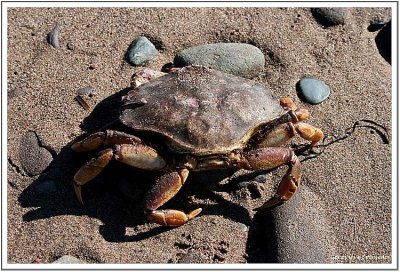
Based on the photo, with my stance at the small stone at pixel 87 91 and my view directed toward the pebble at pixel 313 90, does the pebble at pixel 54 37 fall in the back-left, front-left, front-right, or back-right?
back-left

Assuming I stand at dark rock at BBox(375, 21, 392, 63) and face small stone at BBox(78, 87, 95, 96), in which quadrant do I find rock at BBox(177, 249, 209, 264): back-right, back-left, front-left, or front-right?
front-left

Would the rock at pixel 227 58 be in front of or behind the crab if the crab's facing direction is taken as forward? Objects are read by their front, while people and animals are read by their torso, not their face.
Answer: in front

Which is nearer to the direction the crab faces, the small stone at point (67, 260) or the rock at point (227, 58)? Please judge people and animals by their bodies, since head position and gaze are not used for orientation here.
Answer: the rock

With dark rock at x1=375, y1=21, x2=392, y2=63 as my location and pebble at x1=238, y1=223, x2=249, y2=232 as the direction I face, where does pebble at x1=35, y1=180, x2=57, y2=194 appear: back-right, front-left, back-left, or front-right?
front-right
